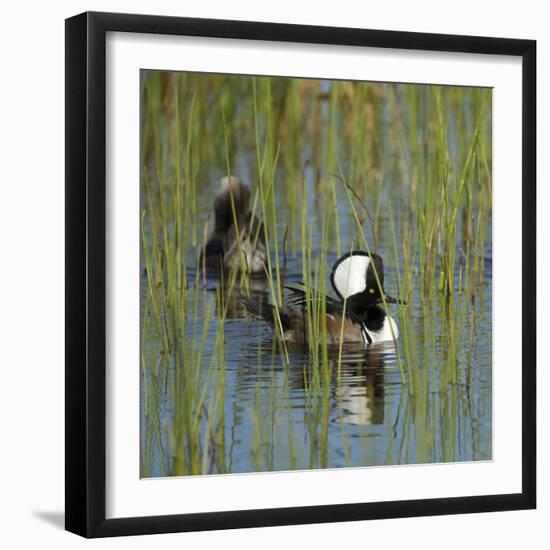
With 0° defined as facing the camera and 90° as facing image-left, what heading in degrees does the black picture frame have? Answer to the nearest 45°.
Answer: approximately 315°
